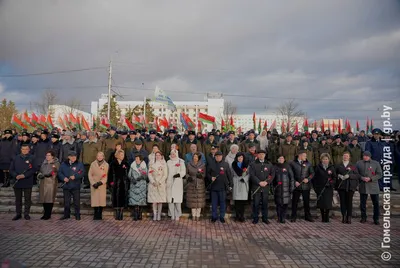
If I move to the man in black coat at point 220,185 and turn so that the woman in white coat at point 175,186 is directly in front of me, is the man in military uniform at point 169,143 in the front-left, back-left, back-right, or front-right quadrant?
front-right

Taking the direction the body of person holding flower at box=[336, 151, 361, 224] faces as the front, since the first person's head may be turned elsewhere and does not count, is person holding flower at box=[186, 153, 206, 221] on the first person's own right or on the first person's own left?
on the first person's own right

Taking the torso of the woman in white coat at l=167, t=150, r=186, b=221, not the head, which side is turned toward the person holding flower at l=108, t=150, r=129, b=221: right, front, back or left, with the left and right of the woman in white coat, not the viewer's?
right

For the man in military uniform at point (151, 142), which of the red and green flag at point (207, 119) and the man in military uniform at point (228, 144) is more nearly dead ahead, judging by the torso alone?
the man in military uniform

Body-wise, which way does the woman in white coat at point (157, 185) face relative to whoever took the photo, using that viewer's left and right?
facing the viewer

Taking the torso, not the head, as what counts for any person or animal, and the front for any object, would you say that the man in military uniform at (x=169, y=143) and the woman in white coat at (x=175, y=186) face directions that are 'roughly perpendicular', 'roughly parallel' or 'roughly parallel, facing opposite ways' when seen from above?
roughly parallel

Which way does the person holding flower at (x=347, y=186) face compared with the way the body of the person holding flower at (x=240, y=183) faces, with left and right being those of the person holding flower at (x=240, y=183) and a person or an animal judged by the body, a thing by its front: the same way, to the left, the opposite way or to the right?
the same way

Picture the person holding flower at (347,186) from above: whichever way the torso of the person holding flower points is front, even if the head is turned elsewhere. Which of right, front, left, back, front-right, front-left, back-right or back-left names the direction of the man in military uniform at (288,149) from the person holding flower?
back-right

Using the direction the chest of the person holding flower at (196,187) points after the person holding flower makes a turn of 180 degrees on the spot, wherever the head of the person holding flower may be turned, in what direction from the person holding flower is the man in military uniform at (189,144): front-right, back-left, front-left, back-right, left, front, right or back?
front

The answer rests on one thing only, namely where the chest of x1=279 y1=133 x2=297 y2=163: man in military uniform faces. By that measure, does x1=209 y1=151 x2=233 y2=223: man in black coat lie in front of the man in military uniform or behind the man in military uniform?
in front

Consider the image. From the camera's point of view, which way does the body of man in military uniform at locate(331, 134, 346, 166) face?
toward the camera

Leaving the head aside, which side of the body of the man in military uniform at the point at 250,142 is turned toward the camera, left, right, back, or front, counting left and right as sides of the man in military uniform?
front

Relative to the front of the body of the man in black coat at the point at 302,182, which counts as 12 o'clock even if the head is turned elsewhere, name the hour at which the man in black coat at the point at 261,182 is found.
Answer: the man in black coat at the point at 261,182 is roughly at 2 o'clock from the man in black coat at the point at 302,182.

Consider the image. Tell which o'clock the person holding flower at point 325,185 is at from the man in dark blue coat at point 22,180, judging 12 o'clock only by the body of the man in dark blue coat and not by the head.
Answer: The person holding flower is roughly at 10 o'clock from the man in dark blue coat.

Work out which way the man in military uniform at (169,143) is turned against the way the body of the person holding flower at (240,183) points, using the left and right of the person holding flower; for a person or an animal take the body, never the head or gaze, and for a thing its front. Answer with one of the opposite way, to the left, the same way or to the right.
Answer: the same way
